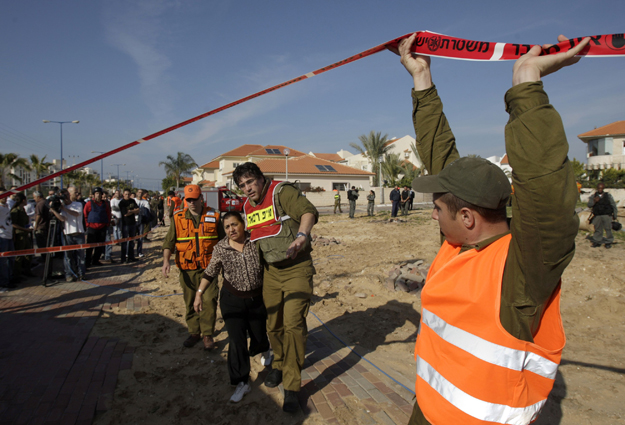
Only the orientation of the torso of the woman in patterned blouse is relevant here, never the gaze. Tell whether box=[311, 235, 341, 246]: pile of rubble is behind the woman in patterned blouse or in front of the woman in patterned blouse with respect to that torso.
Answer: behind

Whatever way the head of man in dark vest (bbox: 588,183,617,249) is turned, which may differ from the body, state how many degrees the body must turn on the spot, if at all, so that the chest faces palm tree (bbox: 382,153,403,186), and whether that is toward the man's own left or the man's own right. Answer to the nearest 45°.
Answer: approximately 135° to the man's own right

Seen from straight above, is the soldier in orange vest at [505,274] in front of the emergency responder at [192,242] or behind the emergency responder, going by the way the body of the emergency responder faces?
in front

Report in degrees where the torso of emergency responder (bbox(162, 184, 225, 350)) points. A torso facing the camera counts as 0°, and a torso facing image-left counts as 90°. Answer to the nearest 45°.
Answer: approximately 0°

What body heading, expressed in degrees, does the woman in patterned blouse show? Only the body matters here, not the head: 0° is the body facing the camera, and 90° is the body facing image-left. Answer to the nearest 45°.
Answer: approximately 0°

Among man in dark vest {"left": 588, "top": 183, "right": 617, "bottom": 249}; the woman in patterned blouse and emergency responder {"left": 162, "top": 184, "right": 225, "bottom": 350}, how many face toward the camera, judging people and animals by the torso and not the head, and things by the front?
3

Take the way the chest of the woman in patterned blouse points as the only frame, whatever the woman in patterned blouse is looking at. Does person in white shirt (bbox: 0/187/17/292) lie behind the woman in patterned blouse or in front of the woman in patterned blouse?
behind

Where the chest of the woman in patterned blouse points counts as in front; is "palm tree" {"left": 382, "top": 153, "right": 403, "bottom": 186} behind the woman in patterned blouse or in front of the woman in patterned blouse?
behind
